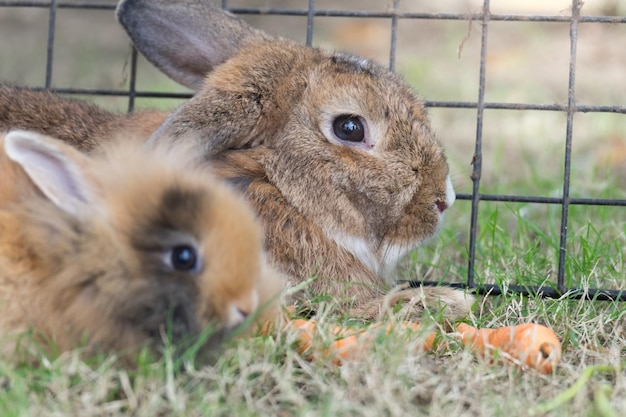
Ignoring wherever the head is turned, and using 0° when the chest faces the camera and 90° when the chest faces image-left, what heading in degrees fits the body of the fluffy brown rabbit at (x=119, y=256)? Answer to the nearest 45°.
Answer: approximately 270°

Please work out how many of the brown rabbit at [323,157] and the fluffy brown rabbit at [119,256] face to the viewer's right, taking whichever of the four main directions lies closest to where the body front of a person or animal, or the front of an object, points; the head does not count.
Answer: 2

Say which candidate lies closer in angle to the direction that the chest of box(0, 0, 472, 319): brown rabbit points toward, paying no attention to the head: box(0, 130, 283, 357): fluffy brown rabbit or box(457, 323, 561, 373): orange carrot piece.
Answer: the orange carrot piece

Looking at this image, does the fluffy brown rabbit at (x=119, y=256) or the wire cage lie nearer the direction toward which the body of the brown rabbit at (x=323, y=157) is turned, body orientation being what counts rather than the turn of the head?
the wire cage

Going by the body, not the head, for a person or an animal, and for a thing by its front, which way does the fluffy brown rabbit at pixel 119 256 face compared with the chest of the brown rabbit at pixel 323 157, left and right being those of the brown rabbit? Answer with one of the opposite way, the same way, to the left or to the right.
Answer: the same way

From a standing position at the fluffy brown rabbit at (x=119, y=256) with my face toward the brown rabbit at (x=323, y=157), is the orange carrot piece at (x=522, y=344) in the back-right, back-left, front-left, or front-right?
front-right

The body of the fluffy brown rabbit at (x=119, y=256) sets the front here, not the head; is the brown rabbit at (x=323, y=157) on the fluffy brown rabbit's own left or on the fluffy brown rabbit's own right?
on the fluffy brown rabbit's own left

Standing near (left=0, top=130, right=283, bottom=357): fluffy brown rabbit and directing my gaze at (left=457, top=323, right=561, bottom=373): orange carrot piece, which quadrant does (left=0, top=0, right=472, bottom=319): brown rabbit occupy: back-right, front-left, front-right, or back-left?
front-left

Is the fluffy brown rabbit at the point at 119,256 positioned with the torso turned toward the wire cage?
no

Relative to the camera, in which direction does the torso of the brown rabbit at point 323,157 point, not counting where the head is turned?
to the viewer's right

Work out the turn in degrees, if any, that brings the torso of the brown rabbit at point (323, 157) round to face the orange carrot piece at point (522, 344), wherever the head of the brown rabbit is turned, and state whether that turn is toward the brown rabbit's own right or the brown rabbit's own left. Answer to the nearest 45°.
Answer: approximately 45° to the brown rabbit's own right

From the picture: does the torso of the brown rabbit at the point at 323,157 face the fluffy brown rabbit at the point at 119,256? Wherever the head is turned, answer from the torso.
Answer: no
